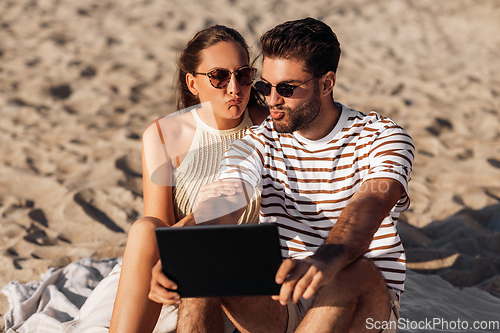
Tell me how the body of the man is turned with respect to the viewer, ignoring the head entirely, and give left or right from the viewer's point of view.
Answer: facing the viewer and to the left of the viewer

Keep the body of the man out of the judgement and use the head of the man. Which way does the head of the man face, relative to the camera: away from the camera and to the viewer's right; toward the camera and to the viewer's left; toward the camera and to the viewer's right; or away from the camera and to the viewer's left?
toward the camera and to the viewer's left

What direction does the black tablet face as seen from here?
away from the camera
